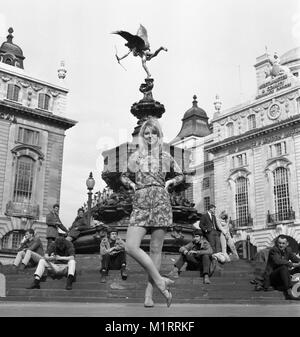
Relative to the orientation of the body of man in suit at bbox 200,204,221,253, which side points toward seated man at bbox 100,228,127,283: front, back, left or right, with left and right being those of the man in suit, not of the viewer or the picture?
right

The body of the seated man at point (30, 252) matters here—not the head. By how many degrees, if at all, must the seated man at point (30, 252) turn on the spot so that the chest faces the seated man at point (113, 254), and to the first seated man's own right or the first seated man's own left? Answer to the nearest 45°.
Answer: approximately 90° to the first seated man's own left

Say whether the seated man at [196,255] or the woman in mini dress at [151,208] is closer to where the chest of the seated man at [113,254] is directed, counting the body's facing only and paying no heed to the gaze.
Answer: the woman in mini dress

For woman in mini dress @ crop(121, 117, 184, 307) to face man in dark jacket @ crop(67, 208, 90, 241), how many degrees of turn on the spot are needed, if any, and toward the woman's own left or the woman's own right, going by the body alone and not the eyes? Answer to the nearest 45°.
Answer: approximately 180°

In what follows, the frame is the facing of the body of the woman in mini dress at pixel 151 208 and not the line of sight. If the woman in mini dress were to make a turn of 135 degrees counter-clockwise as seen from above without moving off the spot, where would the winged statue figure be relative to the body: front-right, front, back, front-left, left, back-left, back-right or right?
front-left

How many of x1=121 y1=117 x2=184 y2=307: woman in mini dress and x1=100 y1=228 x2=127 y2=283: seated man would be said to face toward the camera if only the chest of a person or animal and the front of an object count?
2

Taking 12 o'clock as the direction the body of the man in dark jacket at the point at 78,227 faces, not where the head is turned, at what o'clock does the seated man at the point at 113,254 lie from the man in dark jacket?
The seated man is roughly at 10 o'clock from the man in dark jacket.

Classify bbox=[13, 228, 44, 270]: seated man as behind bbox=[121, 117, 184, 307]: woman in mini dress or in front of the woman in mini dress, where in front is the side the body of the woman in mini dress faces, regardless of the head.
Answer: behind

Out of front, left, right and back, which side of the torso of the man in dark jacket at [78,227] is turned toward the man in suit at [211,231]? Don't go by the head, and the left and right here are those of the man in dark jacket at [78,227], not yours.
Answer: left

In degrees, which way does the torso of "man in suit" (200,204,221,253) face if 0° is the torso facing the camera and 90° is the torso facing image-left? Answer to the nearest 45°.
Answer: approximately 315°

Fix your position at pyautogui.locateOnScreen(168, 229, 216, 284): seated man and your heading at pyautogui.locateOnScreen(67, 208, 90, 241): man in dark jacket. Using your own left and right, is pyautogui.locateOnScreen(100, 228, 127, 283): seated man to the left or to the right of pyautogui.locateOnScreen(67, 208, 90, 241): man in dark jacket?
left

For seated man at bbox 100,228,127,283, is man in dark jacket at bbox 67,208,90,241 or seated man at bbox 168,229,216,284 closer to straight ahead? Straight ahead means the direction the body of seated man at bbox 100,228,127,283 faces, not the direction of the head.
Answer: the seated man
